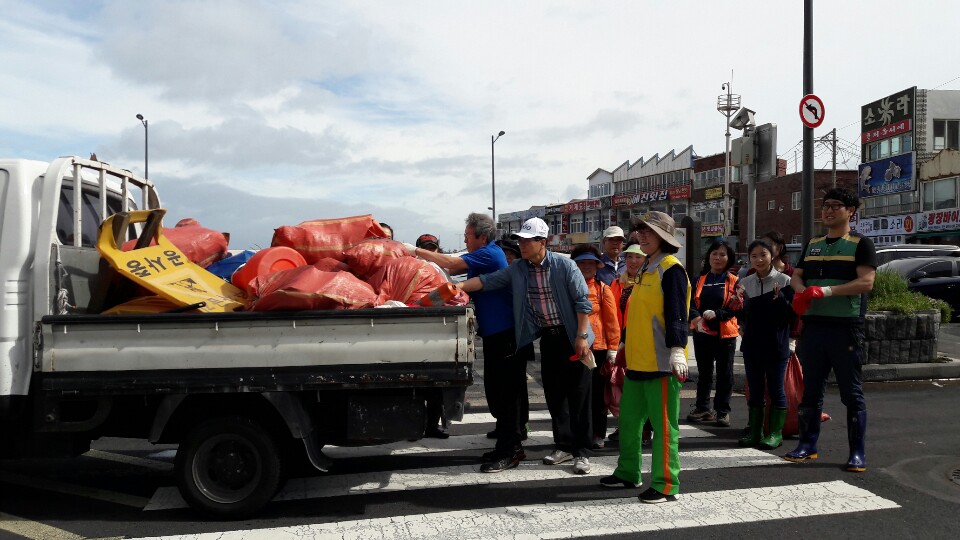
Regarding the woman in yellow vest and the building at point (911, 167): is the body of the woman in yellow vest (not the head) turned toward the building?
no

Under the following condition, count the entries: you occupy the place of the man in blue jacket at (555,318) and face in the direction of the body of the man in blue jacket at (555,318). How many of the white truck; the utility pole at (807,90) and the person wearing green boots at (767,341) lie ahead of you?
1

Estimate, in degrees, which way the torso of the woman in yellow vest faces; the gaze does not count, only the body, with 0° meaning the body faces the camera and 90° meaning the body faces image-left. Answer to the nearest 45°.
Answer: approximately 45°

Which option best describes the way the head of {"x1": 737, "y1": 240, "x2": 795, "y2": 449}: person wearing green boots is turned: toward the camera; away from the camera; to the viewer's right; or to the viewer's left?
toward the camera

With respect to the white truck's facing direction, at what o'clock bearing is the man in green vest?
The man in green vest is roughly at 6 o'clock from the white truck.

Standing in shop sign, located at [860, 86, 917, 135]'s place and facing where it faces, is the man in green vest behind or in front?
in front

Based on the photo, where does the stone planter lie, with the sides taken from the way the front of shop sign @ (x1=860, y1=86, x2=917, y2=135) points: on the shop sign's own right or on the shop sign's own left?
on the shop sign's own left

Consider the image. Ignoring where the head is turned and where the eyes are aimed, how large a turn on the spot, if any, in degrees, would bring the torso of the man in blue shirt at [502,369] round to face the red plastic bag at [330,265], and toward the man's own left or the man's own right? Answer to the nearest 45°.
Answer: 0° — they already face it

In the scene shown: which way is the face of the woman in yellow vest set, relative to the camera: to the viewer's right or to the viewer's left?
to the viewer's left

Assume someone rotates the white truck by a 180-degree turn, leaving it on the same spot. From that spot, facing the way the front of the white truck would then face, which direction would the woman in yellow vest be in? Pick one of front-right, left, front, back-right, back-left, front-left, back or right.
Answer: front

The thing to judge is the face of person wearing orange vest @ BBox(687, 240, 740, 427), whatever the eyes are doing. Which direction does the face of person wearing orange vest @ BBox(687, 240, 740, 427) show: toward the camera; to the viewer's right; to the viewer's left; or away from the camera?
toward the camera

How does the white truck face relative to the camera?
to the viewer's left

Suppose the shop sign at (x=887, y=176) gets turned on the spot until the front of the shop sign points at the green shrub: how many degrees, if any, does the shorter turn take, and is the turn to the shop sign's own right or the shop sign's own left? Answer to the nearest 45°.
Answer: approximately 45° to the shop sign's own left

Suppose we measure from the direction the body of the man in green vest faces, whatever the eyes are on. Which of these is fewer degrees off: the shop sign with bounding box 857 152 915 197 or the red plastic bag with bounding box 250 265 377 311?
the red plastic bag

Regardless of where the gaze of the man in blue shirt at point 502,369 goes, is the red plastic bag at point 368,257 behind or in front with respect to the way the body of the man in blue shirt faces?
in front

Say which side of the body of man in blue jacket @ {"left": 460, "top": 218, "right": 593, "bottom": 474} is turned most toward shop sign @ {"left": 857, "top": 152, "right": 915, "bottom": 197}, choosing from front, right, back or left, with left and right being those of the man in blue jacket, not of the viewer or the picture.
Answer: back

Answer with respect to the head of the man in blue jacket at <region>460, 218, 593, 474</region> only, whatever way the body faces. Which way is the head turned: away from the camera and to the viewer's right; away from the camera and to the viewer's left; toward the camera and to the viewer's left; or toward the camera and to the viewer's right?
toward the camera and to the viewer's left

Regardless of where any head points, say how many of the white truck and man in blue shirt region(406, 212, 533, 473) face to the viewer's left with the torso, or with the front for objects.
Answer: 2
